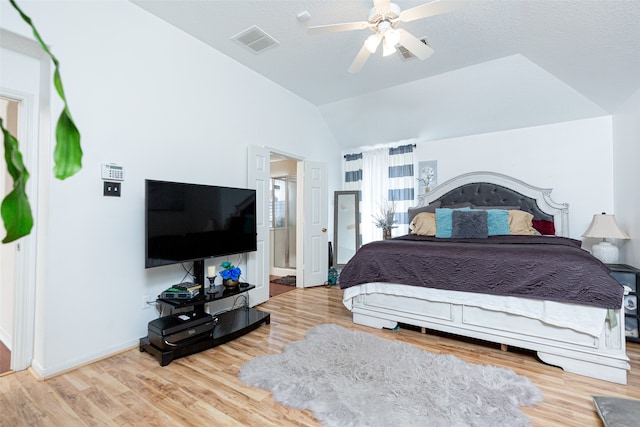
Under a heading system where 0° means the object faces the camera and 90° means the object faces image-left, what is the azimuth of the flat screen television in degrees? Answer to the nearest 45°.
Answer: approximately 315°

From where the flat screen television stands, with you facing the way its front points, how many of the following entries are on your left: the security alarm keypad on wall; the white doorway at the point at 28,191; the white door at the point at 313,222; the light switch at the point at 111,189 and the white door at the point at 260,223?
2

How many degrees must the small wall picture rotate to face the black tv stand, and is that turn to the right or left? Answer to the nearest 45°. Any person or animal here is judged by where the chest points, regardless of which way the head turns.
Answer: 0° — it already faces it

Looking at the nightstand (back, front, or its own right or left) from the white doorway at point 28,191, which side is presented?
right

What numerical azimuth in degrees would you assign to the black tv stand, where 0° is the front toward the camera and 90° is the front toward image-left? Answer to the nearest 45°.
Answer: approximately 315°

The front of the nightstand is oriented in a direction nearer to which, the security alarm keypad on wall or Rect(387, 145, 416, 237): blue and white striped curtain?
the security alarm keypad on wall

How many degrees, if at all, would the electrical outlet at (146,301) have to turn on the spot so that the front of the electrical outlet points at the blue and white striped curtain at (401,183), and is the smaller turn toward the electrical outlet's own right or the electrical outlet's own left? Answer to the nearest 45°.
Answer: approximately 45° to the electrical outlet's own left

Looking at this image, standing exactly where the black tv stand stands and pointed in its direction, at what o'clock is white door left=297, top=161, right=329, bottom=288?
The white door is roughly at 9 o'clock from the black tv stand.

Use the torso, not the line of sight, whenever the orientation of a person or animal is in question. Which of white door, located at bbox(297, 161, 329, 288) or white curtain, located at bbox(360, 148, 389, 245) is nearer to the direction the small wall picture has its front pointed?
the white door

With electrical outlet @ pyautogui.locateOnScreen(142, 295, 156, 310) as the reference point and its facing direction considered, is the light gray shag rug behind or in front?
in front

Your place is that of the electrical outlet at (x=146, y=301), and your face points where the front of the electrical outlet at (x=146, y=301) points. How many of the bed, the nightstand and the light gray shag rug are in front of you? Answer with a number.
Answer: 3
